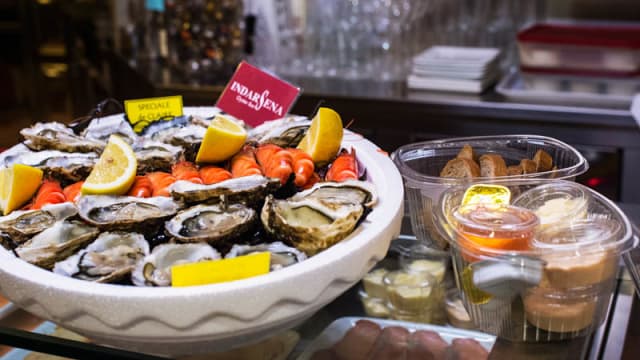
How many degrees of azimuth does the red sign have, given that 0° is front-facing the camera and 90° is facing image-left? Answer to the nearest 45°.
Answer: approximately 0°

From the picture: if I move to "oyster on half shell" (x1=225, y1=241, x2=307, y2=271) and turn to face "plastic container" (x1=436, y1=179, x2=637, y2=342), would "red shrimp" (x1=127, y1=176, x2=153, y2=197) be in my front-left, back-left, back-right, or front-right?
back-left

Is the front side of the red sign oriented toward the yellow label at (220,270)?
yes

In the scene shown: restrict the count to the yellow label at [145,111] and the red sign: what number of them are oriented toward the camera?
2
